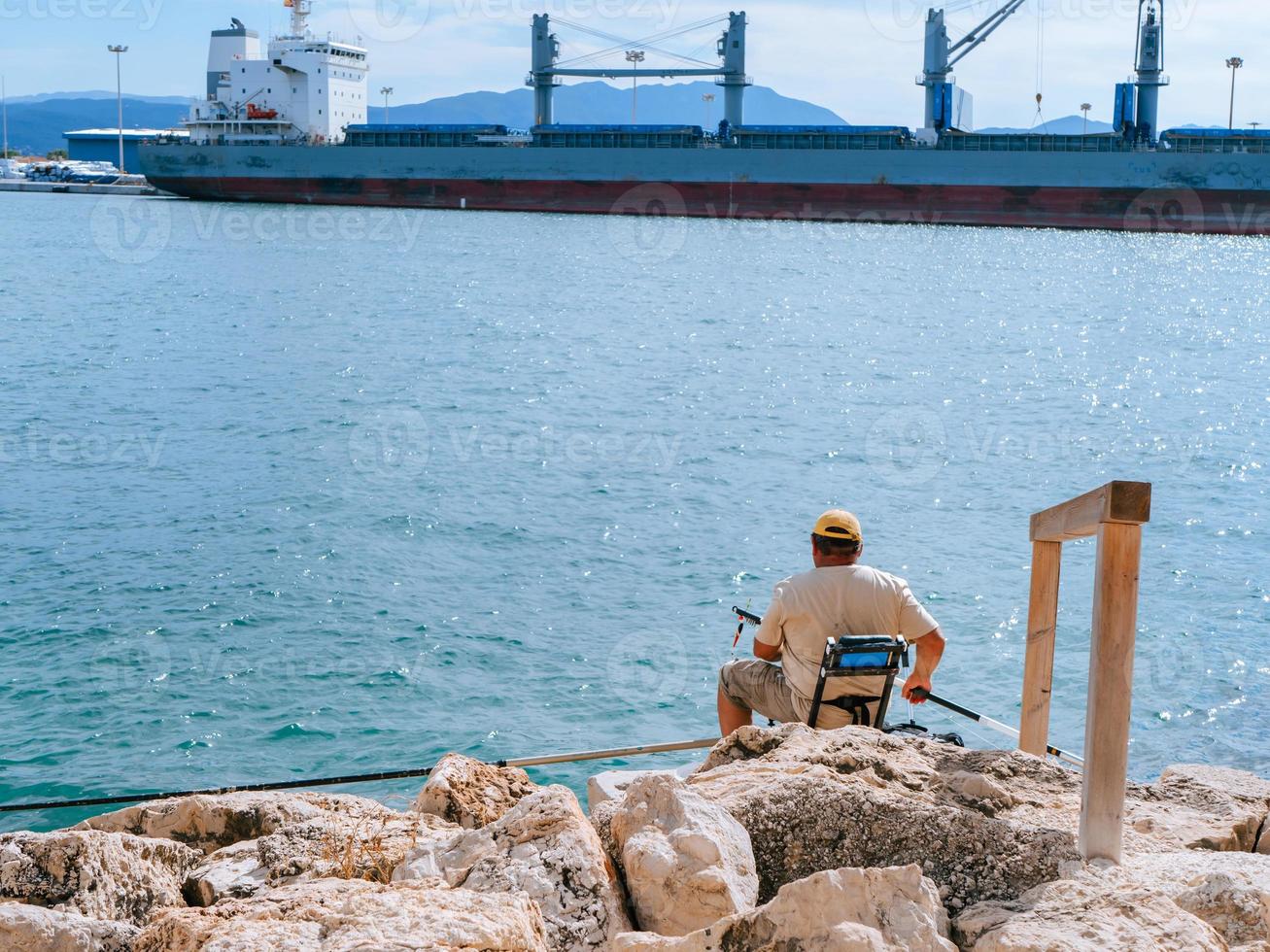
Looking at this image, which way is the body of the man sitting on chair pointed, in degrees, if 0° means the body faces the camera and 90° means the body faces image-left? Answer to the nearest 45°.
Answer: approximately 135°

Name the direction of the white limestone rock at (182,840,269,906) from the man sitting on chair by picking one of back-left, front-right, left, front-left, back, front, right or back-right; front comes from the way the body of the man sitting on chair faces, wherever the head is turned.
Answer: left

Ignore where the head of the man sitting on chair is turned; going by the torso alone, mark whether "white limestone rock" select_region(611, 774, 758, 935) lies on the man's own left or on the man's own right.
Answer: on the man's own left

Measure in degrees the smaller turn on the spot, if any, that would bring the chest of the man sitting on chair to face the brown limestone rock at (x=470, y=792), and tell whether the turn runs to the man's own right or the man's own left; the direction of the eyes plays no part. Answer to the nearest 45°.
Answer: approximately 90° to the man's own left

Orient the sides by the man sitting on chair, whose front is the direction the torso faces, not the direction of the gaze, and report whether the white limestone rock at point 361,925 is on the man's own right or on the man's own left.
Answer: on the man's own left

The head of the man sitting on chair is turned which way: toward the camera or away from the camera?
away from the camera

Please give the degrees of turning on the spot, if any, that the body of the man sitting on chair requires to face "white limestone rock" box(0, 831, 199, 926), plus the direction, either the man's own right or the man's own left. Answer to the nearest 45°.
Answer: approximately 90° to the man's own left

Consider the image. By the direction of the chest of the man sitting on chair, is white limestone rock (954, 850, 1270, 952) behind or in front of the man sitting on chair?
behind

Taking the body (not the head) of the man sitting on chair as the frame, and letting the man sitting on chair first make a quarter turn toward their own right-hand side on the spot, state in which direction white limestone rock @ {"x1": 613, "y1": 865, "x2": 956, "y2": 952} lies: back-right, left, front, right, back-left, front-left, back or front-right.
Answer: back-right

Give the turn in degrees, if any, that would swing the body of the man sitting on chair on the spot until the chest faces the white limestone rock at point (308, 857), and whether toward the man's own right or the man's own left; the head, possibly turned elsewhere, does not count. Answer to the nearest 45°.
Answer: approximately 90° to the man's own left

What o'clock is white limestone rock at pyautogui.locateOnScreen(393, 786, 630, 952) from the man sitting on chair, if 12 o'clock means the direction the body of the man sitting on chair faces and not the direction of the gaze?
The white limestone rock is roughly at 8 o'clock from the man sitting on chair.
